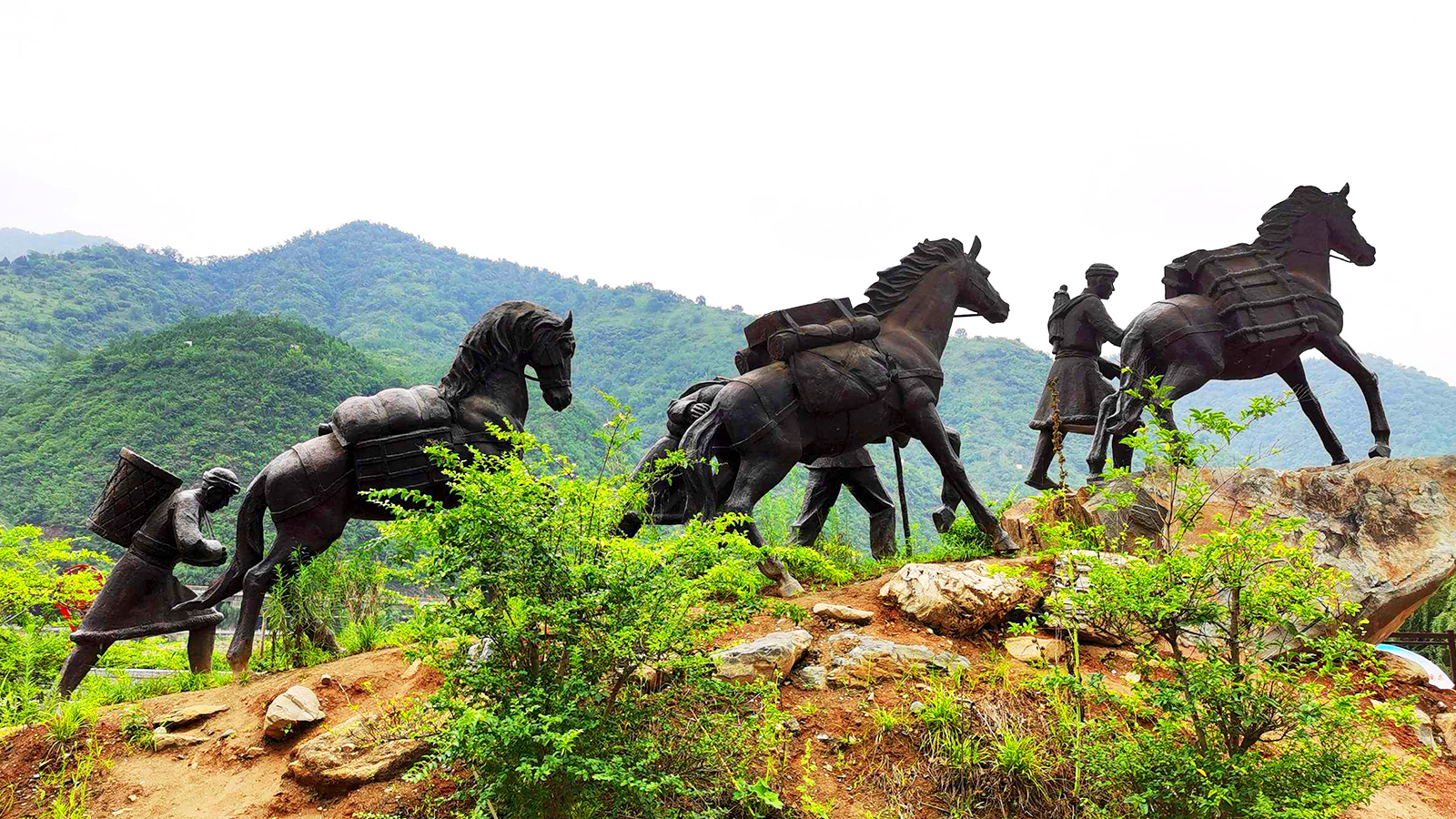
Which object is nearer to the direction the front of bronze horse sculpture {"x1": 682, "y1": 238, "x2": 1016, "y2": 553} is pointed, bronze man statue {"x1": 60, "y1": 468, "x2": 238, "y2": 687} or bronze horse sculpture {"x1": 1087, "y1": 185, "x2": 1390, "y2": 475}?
the bronze horse sculpture

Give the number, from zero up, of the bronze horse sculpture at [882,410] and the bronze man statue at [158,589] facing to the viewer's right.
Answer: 2

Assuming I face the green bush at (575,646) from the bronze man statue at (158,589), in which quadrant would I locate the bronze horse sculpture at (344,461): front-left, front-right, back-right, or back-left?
front-left

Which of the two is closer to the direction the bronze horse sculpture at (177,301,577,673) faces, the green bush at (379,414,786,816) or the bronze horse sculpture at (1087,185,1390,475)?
the bronze horse sculpture

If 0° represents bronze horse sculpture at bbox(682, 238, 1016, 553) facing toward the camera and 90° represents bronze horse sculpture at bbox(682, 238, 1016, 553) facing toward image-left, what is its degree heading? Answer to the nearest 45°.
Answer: approximately 270°

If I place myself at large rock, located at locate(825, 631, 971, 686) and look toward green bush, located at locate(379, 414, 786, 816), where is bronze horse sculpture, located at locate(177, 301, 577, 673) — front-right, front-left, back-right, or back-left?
front-right

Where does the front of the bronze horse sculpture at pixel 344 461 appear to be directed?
to the viewer's right

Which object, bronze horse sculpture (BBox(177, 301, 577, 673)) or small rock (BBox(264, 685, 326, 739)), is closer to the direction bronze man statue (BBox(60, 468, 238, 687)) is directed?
the bronze horse sculpture

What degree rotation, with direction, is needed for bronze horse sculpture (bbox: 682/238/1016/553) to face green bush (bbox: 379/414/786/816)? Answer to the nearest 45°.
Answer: approximately 90° to its right

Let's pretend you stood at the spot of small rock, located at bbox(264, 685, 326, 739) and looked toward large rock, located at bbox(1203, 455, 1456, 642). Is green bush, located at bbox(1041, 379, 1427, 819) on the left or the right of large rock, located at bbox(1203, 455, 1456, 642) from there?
right

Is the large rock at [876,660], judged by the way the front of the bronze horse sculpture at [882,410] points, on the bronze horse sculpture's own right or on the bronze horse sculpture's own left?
on the bronze horse sculpture's own right

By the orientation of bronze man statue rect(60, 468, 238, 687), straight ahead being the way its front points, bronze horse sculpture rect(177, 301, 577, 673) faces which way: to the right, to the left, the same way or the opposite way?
the same way

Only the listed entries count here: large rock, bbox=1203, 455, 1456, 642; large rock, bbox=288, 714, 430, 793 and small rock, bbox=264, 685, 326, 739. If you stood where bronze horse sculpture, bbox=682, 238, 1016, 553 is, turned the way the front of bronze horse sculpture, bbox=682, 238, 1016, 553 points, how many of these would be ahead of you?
1

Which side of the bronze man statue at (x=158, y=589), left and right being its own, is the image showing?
right
